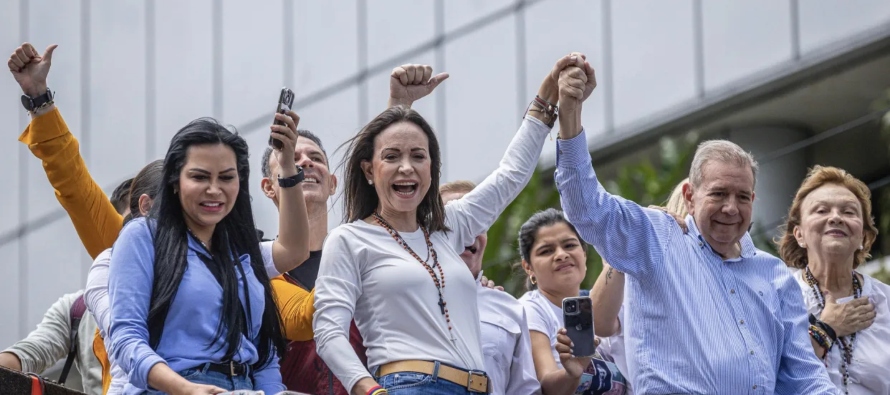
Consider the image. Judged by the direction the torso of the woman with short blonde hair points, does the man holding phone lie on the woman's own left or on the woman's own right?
on the woman's own right

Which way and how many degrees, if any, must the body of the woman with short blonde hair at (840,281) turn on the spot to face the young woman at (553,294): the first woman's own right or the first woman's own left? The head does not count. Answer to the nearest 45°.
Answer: approximately 45° to the first woman's own right

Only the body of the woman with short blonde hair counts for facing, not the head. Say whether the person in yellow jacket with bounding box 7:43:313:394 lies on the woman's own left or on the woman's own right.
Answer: on the woman's own right

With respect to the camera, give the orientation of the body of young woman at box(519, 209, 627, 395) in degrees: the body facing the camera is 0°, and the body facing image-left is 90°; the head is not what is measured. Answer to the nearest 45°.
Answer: approximately 315°

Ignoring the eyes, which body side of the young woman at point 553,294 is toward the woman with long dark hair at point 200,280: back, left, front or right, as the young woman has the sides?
right

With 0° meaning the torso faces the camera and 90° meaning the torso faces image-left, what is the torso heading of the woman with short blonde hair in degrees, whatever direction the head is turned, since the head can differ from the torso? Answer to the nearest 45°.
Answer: approximately 0°

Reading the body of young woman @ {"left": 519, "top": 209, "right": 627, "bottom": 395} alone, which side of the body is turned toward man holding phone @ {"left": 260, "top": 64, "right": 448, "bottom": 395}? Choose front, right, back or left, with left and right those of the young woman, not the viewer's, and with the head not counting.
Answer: right
